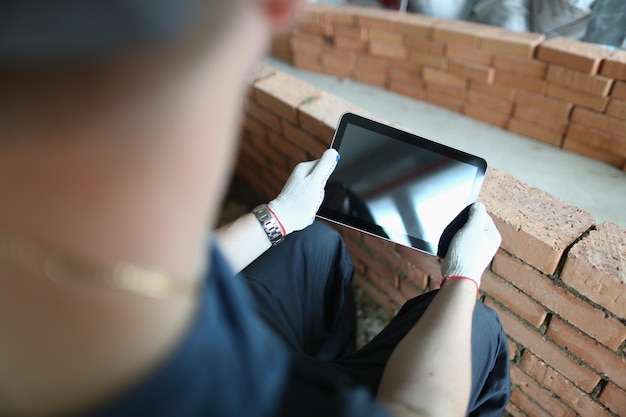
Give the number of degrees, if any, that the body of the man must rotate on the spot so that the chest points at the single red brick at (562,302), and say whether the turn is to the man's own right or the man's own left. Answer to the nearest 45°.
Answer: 0° — they already face it

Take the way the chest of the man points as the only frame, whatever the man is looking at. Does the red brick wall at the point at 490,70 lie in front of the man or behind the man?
in front

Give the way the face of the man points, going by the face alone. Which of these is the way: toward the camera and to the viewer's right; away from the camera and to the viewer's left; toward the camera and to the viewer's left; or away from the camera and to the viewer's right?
away from the camera and to the viewer's right

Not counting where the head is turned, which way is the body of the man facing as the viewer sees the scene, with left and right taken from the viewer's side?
facing away from the viewer and to the right of the viewer

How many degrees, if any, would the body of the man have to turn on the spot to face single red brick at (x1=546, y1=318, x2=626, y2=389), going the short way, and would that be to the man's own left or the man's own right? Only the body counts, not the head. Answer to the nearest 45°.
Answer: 0° — they already face it

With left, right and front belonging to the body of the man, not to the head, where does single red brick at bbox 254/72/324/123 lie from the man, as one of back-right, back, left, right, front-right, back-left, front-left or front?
front-left

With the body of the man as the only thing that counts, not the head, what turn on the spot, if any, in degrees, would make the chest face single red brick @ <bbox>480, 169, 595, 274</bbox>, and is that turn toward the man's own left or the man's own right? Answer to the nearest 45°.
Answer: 0° — they already face it

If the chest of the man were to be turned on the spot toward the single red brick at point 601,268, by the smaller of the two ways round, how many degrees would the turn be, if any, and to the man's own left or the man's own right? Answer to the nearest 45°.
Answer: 0° — they already face it

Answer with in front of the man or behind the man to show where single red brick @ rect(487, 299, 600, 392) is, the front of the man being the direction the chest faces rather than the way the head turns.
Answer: in front
